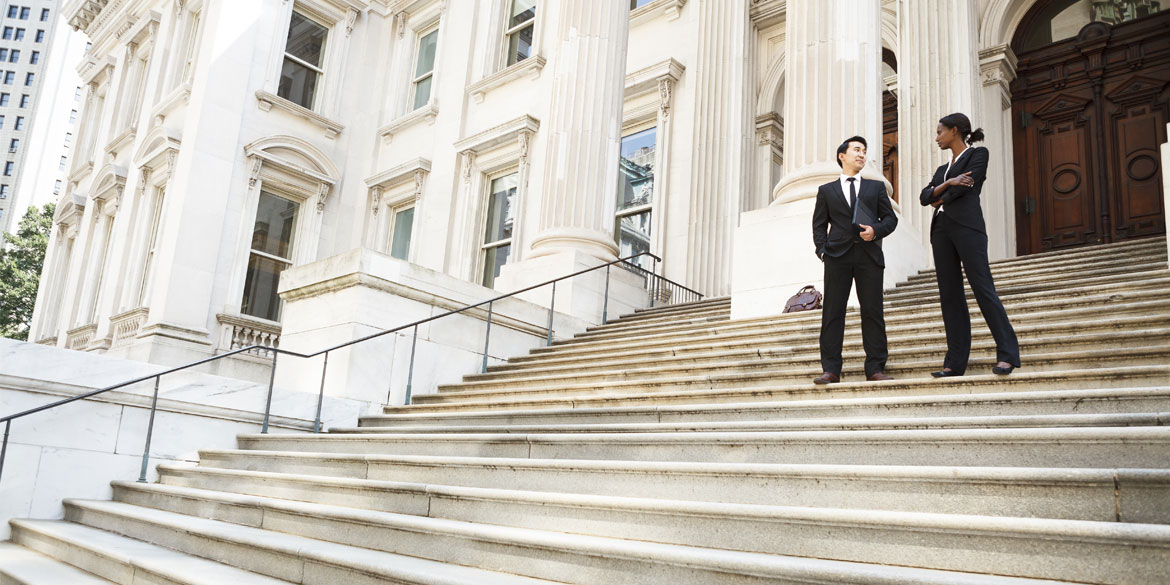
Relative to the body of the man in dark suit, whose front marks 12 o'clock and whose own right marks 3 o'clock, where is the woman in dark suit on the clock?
The woman in dark suit is roughly at 10 o'clock from the man in dark suit.

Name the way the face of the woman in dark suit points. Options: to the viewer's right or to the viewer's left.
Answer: to the viewer's left

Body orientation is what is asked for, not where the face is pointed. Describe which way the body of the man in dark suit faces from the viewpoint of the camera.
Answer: toward the camera

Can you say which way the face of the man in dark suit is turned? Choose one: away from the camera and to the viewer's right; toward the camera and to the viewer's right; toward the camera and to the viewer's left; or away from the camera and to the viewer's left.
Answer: toward the camera and to the viewer's right

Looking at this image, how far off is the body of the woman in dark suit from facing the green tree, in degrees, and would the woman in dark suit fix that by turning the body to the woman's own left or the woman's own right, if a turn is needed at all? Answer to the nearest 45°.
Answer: approximately 90° to the woman's own right

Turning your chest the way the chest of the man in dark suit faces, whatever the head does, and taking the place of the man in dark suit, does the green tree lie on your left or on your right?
on your right

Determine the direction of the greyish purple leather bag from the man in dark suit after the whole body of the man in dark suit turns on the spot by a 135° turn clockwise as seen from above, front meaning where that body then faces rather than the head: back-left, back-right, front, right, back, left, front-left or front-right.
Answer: front-right

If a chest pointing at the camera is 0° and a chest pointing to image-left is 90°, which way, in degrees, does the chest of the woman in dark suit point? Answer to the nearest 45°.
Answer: approximately 45°

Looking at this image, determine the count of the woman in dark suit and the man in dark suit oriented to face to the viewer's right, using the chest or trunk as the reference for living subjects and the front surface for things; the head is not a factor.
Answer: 0
